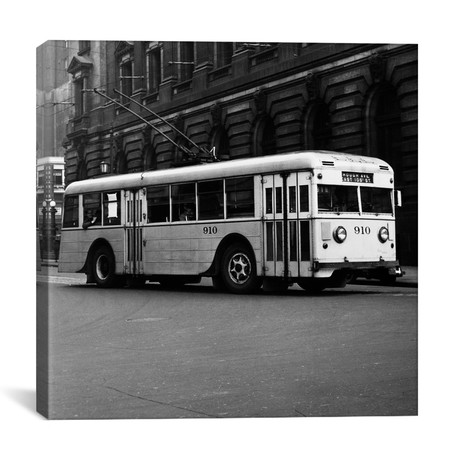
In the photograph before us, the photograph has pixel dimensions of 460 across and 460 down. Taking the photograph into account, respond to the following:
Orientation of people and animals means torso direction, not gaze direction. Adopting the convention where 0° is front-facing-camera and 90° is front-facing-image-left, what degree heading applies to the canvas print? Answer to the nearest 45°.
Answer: approximately 0°
